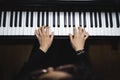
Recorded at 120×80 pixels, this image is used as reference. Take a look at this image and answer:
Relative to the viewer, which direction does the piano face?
toward the camera
